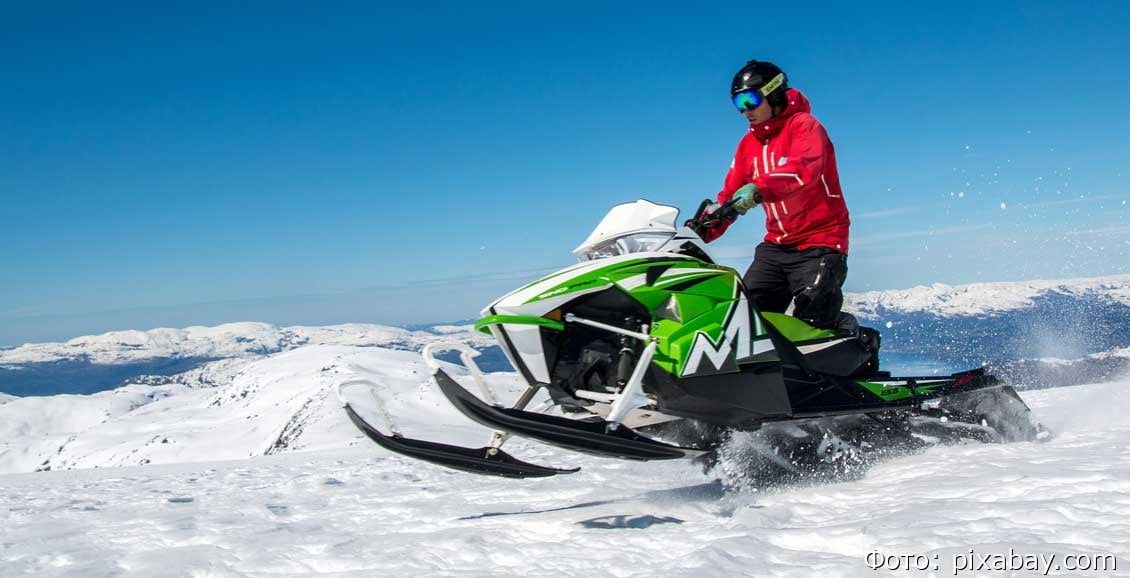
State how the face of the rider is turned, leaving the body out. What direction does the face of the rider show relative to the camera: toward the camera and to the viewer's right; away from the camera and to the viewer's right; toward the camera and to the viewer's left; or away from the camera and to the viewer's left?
toward the camera and to the viewer's left

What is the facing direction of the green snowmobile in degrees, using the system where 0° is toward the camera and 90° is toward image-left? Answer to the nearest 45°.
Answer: approximately 45°

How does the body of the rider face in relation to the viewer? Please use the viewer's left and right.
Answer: facing the viewer and to the left of the viewer
